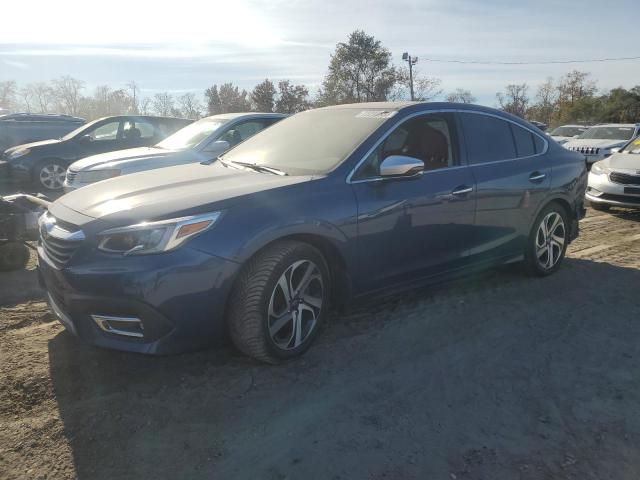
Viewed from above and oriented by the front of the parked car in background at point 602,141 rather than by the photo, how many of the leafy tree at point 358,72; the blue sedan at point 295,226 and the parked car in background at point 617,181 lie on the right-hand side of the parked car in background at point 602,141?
1

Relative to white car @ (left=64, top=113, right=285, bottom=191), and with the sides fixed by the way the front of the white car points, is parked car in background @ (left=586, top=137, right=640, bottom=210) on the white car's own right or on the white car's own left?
on the white car's own left

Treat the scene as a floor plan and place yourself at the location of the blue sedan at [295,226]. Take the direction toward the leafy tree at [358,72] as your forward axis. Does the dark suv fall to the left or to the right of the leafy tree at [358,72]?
left

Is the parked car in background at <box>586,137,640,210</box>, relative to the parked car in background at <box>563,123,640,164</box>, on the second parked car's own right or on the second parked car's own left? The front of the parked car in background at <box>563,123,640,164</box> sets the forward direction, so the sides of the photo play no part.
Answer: on the second parked car's own left

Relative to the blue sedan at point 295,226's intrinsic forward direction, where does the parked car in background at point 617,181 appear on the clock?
The parked car in background is roughly at 6 o'clock from the blue sedan.

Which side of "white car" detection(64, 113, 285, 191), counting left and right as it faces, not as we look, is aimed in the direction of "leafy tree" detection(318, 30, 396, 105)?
back

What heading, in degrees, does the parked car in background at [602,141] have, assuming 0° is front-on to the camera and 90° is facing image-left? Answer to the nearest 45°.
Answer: approximately 45°

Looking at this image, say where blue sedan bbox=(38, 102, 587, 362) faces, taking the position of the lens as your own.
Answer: facing the viewer and to the left of the viewer

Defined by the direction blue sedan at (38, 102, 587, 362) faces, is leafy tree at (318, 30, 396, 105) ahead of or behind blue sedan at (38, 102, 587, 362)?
behind

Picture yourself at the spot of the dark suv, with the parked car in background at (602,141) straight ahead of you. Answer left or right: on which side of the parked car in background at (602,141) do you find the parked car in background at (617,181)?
right

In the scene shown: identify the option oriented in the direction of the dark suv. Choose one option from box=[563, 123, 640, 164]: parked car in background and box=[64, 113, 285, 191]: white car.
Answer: the parked car in background

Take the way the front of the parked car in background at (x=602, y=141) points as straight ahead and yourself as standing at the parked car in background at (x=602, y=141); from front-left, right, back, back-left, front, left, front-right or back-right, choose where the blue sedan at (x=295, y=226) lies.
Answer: front-left

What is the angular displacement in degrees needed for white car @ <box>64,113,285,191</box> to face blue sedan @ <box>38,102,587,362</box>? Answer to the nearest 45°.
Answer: approximately 45° to its left
